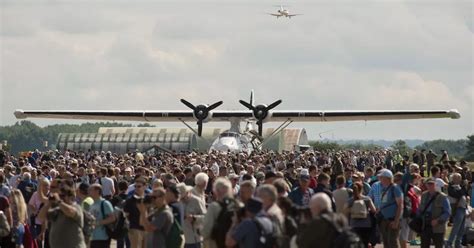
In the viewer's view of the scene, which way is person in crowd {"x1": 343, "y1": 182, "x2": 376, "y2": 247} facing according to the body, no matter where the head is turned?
away from the camera

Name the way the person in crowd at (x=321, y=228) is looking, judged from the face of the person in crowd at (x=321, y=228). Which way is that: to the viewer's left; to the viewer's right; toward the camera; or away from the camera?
away from the camera

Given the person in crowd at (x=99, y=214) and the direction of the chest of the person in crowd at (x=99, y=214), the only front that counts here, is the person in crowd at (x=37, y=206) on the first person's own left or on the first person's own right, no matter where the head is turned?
on the first person's own right
